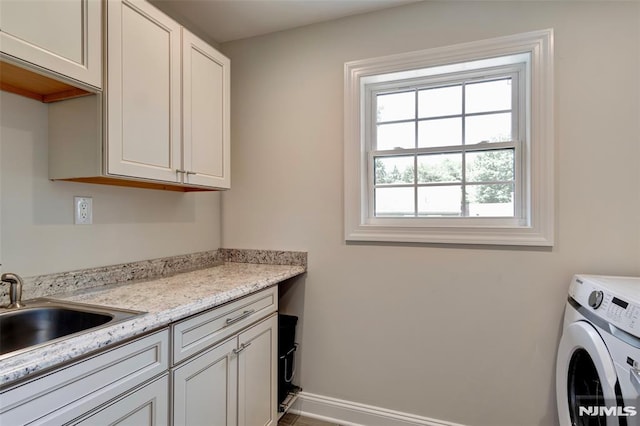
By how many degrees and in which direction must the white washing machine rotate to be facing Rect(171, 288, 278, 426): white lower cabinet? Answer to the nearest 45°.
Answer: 0° — it already faces it

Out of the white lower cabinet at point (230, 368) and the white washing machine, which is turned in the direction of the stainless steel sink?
the white washing machine

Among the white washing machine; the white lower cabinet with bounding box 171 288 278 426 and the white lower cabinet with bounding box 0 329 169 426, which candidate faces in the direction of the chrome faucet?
the white washing machine

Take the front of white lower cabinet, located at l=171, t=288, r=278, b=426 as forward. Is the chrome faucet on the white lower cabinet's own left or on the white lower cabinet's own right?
on the white lower cabinet's own right

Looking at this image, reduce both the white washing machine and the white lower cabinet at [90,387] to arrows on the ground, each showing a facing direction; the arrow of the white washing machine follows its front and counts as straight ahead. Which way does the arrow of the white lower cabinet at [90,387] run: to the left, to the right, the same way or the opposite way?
the opposite way

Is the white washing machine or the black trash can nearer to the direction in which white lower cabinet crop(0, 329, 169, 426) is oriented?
the white washing machine

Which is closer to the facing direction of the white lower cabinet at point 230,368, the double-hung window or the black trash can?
the double-hung window

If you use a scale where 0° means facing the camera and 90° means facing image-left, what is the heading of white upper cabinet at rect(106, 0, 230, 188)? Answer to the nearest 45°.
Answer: approximately 315°

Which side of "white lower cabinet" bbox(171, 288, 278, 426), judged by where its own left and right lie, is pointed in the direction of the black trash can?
left
